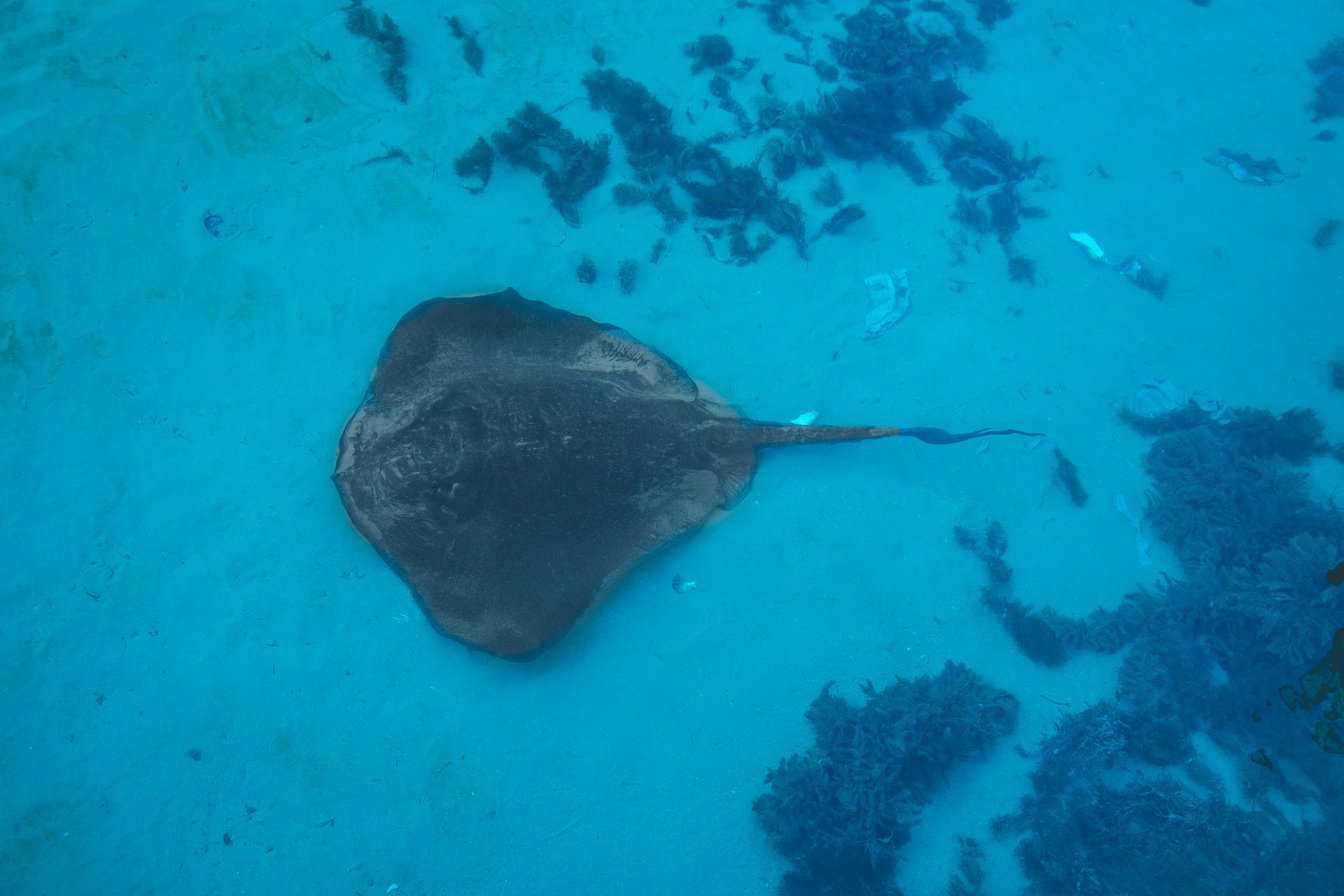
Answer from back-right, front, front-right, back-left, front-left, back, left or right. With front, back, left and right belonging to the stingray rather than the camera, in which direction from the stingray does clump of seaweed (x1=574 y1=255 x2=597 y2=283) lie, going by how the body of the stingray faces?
right

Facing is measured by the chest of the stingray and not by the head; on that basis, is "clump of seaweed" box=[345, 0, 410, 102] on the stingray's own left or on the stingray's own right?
on the stingray's own right

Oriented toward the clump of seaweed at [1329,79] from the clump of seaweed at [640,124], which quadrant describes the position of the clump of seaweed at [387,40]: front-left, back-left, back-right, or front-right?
back-left

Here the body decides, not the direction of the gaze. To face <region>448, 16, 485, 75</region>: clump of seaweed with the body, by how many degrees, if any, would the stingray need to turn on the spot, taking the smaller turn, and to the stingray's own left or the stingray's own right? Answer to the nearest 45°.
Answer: approximately 90° to the stingray's own right

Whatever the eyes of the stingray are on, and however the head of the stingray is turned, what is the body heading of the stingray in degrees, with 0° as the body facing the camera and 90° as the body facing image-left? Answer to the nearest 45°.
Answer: approximately 90°

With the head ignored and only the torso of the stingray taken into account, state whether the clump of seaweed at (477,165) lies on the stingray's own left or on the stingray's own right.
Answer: on the stingray's own right

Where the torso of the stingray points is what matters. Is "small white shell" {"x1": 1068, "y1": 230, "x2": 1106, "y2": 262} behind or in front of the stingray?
behind

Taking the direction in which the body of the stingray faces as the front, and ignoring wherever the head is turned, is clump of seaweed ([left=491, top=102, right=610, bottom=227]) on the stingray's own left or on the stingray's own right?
on the stingray's own right

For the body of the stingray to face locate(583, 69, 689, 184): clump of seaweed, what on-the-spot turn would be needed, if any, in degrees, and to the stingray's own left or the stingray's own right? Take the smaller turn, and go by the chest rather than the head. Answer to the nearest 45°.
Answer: approximately 90° to the stingray's own right

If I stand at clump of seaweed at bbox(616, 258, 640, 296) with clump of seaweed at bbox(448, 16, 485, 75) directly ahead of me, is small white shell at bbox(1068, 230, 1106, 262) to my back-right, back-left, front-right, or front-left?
back-right

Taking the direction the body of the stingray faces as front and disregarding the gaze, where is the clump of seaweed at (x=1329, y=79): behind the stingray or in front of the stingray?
behind
